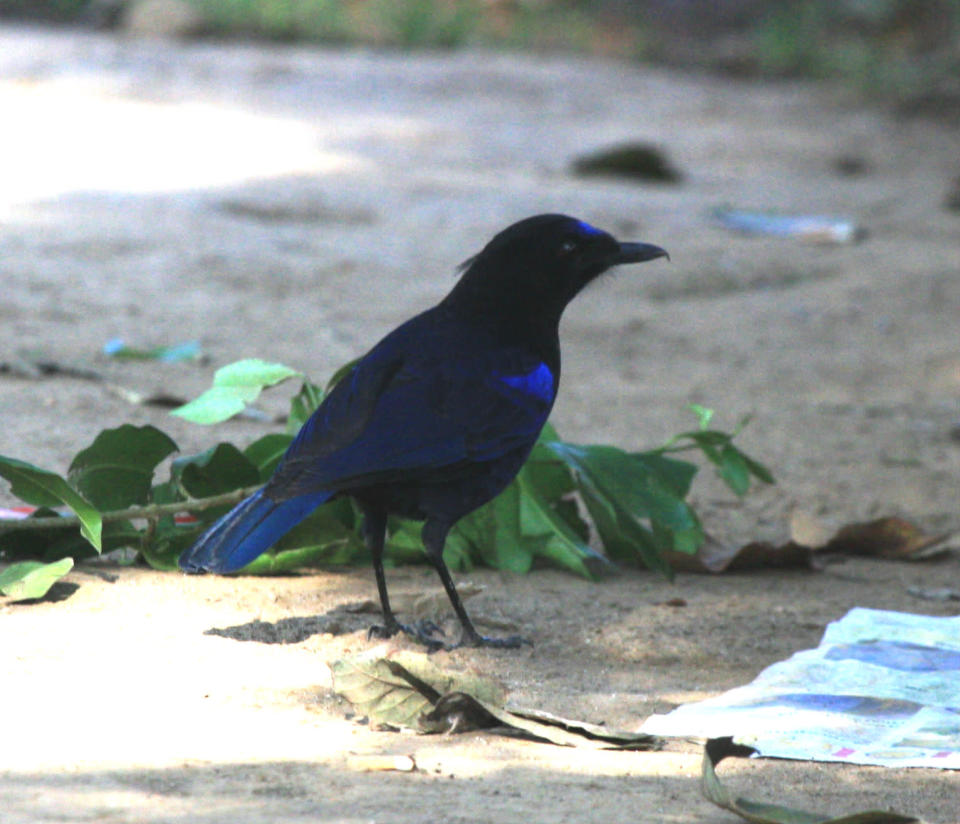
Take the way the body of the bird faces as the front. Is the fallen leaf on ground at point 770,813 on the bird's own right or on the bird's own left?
on the bird's own right

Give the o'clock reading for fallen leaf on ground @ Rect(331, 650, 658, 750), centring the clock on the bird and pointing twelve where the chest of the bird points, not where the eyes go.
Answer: The fallen leaf on ground is roughly at 3 o'clock from the bird.

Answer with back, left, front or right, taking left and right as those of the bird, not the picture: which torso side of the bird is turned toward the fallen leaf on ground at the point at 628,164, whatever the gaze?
left

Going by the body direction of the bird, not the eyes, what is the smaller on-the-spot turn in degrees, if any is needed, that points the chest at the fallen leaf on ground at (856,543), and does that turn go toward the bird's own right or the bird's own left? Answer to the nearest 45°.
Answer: approximately 45° to the bird's own left

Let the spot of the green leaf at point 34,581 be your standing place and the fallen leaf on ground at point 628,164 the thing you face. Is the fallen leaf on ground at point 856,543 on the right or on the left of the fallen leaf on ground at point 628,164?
right

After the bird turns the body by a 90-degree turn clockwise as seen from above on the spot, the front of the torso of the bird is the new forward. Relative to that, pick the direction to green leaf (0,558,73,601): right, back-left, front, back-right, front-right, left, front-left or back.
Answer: right

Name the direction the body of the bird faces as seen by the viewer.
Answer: to the viewer's right
